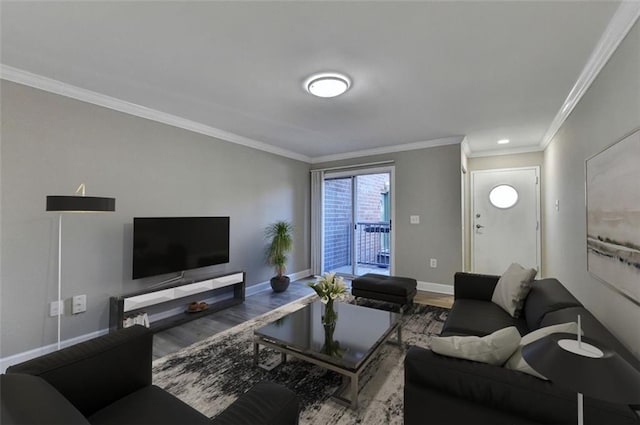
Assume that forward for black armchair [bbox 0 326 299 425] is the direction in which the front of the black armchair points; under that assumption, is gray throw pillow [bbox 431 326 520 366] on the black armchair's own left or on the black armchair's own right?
on the black armchair's own right

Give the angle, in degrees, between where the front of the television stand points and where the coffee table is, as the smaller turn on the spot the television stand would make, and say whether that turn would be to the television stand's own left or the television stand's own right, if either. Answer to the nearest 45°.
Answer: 0° — it already faces it

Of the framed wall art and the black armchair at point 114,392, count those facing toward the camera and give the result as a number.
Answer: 0

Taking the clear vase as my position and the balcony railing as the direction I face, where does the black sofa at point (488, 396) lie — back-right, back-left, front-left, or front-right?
back-right

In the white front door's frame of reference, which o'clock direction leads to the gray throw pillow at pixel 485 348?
The gray throw pillow is roughly at 12 o'clock from the white front door.

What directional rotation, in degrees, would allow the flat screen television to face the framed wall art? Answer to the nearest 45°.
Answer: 0° — it already faces it

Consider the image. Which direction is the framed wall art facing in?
to the viewer's left

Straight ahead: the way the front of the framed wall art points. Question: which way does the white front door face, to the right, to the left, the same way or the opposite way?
to the left

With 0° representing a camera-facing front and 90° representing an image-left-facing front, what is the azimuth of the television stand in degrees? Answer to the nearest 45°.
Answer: approximately 315°

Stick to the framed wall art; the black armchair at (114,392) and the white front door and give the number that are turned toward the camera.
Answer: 1

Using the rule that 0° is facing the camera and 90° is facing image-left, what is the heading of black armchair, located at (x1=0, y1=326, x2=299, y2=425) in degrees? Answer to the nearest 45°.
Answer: approximately 225°

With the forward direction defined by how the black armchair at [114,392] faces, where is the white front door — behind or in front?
in front

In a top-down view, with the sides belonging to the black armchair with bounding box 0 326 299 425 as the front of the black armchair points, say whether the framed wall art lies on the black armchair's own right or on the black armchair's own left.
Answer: on the black armchair's own right

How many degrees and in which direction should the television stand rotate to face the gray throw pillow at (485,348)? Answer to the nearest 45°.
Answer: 0° — it already faces it

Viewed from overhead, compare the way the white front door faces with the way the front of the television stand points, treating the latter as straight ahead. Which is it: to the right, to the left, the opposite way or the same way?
to the right

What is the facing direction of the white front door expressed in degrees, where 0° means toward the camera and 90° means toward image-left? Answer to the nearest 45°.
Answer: approximately 0°

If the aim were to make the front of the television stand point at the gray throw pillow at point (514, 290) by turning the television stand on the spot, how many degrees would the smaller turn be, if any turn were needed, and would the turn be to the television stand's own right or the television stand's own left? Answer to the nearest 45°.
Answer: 0° — it already faces it
